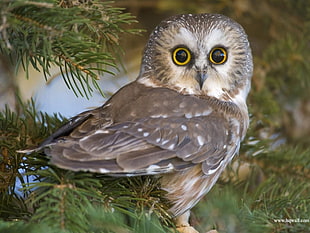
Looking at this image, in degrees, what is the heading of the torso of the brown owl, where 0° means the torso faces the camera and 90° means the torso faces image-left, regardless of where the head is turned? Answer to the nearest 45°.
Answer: approximately 270°
